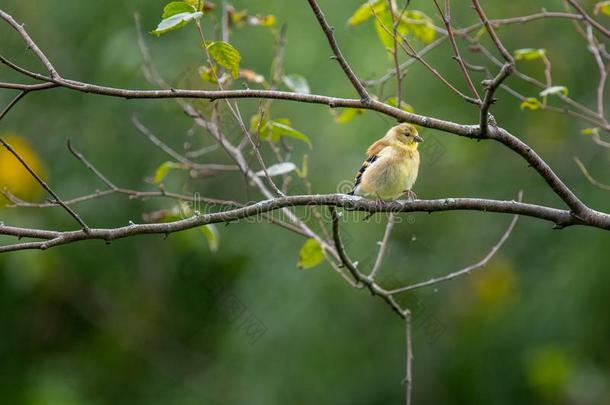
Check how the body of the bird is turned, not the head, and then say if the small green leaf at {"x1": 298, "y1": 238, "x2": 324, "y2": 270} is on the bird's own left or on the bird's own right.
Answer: on the bird's own right

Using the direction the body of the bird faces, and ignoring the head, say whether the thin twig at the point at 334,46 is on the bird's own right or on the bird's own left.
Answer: on the bird's own right

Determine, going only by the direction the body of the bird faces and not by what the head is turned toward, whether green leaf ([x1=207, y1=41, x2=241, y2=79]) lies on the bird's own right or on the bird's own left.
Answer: on the bird's own right

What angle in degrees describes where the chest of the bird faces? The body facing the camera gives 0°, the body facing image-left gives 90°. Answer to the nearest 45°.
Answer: approximately 315°
